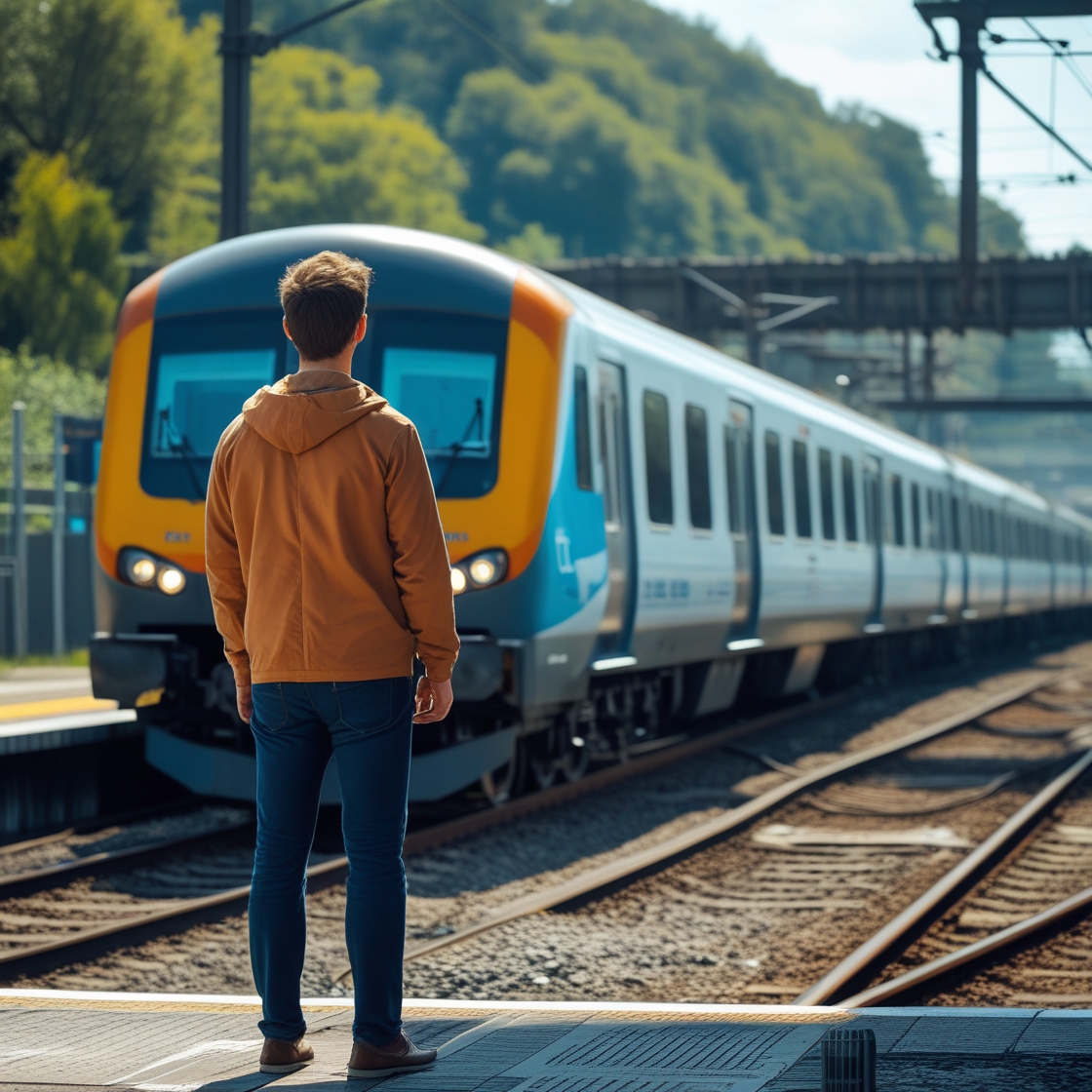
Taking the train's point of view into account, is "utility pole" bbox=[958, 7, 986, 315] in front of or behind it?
behind

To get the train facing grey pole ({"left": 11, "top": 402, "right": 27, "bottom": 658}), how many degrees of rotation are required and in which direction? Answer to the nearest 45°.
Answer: approximately 90° to its right

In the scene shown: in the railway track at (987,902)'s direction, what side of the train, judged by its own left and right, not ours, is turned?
left

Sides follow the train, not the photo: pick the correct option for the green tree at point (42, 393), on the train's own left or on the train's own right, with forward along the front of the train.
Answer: on the train's own right

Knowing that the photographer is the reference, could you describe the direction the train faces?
facing the viewer and to the left of the viewer

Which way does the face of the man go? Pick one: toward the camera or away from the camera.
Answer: away from the camera

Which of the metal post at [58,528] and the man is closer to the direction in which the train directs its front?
the man

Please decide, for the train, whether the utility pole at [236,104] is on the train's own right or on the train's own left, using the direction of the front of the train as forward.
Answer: on the train's own right

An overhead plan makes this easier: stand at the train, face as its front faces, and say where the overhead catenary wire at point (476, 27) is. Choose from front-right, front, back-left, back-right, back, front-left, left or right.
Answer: back-right

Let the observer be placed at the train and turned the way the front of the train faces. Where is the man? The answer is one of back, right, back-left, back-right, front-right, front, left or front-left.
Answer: front-left
